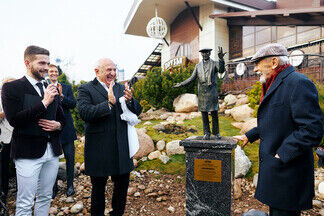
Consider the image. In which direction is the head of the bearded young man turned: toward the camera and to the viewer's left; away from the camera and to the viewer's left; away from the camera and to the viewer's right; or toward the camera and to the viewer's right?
toward the camera and to the viewer's right

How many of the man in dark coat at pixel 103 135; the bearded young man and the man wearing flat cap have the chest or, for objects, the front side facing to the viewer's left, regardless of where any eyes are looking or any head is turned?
1

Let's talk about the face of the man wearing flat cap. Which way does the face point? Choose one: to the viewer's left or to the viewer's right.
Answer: to the viewer's left

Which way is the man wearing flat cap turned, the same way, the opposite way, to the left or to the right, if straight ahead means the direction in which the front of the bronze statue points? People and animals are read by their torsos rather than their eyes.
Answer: to the right

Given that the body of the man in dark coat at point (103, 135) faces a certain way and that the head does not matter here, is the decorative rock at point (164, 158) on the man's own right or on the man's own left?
on the man's own left

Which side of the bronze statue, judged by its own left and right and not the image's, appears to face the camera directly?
front

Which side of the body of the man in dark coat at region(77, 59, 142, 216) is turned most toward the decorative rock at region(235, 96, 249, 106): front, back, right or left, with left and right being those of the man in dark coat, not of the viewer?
left

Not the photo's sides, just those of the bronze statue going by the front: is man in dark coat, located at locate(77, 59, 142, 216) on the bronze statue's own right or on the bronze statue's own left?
on the bronze statue's own right

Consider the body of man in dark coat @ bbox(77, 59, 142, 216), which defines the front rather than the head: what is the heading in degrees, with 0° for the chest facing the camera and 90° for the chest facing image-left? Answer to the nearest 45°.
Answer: approximately 315°

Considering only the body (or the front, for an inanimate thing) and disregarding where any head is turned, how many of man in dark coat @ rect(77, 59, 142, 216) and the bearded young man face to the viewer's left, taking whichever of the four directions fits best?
0

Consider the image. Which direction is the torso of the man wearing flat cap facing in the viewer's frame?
to the viewer's left

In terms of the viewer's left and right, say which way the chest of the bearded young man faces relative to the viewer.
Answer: facing the viewer and to the right of the viewer
